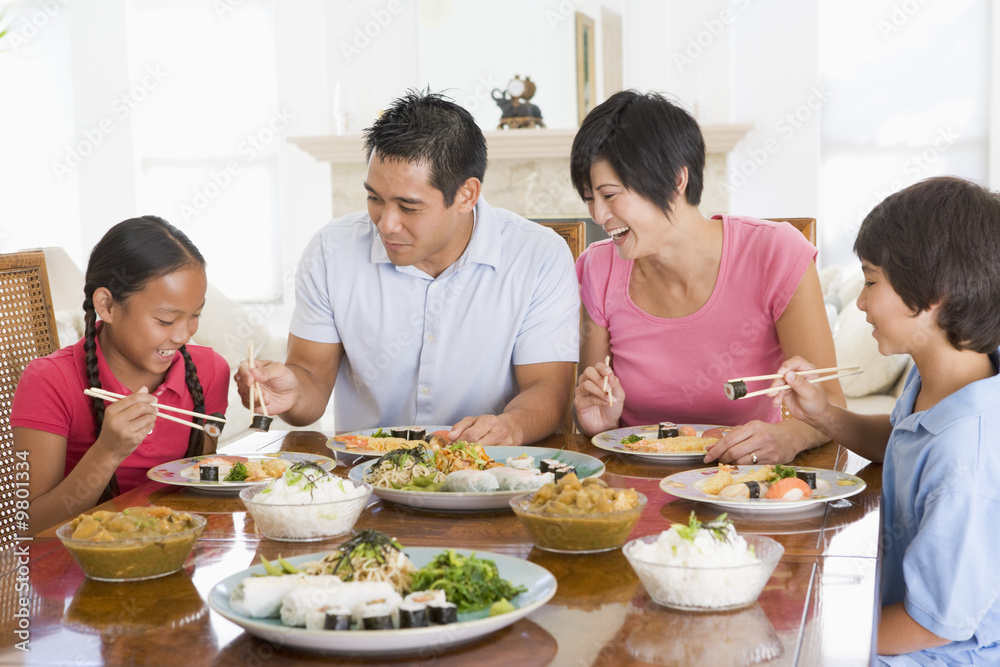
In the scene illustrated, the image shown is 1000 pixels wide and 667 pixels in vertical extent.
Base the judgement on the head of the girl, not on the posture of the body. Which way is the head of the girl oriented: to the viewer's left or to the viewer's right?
to the viewer's right

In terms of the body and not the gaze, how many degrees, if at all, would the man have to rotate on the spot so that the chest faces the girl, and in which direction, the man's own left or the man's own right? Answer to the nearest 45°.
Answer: approximately 45° to the man's own right

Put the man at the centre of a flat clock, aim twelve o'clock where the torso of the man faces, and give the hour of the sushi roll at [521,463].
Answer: The sushi roll is roughly at 12 o'clock from the man.

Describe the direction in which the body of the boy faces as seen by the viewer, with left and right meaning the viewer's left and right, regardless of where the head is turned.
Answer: facing to the left of the viewer

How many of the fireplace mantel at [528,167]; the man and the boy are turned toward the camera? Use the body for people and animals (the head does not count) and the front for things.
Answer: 2

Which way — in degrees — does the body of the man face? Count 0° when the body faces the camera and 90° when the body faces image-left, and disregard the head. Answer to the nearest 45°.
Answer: approximately 0°

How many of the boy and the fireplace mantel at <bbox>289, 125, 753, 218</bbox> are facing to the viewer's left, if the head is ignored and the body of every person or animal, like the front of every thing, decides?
1

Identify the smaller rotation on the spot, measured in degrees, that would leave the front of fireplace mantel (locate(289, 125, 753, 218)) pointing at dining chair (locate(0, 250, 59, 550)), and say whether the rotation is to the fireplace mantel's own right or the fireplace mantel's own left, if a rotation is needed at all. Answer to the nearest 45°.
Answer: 0° — it already faces it
